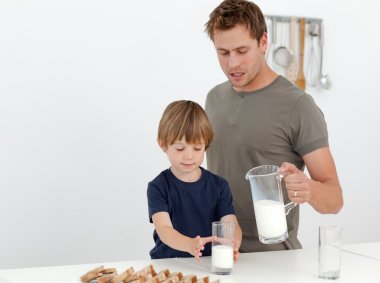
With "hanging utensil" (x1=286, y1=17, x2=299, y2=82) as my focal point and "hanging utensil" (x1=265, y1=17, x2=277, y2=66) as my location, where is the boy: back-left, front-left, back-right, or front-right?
back-right

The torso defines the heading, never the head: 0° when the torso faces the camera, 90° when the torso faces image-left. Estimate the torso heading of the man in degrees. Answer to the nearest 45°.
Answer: approximately 45°

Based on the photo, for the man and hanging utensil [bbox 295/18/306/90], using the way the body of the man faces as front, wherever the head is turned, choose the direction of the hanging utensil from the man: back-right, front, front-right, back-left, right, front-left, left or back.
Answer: back-right

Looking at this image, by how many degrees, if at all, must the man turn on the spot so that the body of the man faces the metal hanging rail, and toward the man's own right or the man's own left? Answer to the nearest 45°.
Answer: approximately 135° to the man's own right

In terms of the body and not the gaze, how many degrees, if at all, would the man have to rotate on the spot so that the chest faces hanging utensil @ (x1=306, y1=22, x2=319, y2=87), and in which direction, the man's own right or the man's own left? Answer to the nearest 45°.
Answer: approximately 135° to the man's own right

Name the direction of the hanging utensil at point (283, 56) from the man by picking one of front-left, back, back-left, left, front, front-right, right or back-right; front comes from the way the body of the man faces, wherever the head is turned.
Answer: back-right

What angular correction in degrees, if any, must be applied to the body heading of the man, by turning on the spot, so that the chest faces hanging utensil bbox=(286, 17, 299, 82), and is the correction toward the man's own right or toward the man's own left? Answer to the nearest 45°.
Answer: approximately 135° to the man's own right

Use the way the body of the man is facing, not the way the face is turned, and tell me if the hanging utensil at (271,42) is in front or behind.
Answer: behind

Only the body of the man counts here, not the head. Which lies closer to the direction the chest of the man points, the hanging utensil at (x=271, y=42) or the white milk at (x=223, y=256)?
the white milk
